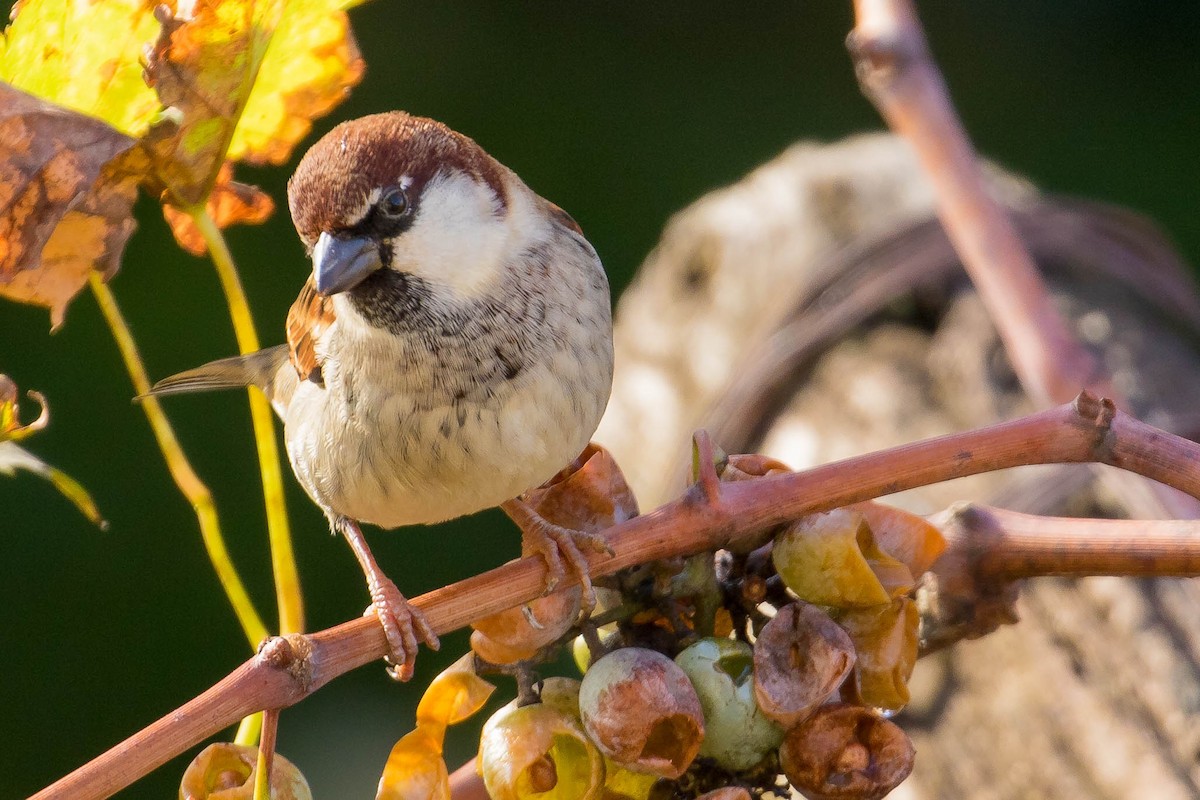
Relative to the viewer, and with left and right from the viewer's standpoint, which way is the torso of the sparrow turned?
facing the viewer and to the right of the viewer
